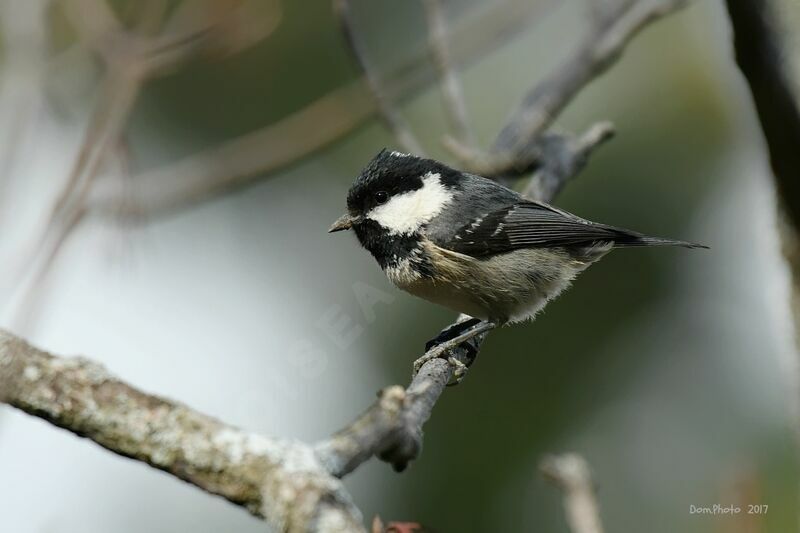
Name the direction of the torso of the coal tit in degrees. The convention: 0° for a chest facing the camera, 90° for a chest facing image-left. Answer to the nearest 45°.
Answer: approximately 90°

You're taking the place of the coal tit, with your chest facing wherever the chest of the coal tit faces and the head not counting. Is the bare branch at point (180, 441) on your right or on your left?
on your left
